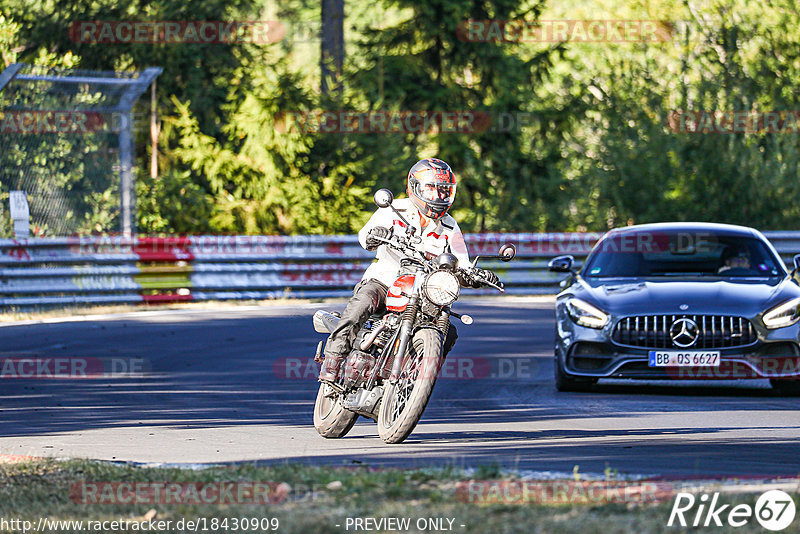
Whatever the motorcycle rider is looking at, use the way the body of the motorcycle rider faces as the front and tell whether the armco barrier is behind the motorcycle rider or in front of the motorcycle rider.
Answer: behind

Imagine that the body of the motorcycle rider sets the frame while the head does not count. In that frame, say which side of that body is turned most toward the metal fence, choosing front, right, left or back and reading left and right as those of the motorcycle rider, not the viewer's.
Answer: back

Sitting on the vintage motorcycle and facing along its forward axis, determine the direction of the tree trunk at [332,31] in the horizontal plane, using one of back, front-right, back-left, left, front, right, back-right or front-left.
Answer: back-left

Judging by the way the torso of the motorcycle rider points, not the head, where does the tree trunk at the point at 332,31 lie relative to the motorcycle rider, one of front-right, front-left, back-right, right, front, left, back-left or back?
back-left

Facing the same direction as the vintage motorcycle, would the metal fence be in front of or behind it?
behind

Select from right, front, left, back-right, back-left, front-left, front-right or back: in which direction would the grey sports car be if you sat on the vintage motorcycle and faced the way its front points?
left

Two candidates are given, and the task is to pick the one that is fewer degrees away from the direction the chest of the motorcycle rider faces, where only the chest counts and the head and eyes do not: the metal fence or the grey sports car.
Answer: the grey sports car

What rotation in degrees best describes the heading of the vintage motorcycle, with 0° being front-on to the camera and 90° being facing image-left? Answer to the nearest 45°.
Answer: approximately 315°

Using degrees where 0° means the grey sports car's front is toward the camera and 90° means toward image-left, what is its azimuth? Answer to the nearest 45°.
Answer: approximately 0°

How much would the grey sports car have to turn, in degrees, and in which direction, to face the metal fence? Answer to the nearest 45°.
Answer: approximately 135° to its right

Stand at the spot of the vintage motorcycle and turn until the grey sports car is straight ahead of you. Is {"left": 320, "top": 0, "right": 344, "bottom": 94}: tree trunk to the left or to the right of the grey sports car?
left

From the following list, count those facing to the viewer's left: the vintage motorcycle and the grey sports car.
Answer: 0

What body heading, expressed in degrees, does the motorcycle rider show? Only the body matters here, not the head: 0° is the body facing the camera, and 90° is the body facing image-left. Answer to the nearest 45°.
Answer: approximately 315°

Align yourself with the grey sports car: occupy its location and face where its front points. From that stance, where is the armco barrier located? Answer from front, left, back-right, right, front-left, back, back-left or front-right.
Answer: back-right
